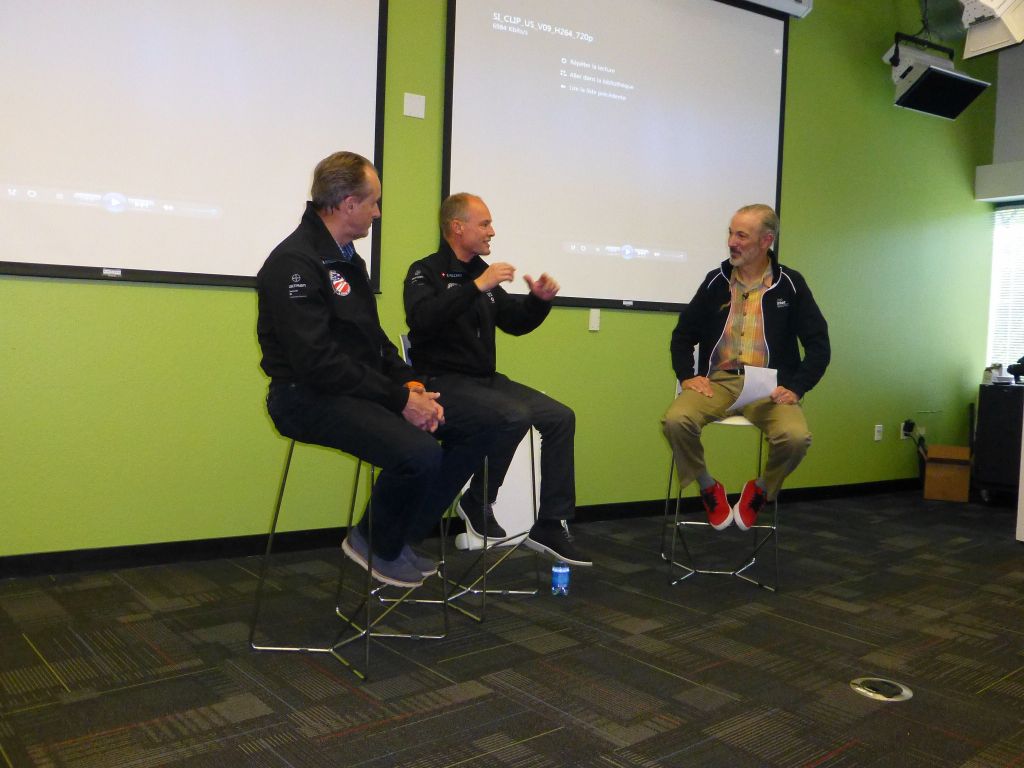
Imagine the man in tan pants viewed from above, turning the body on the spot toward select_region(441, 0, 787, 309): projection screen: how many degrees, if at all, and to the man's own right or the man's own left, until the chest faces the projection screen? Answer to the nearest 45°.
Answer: approximately 135° to the man's own right

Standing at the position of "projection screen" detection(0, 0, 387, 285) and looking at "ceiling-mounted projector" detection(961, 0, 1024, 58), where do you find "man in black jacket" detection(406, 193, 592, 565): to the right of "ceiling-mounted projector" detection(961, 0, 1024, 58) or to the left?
right

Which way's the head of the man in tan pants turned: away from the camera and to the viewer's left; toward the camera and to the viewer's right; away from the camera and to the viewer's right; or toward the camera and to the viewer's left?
toward the camera and to the viewer's left

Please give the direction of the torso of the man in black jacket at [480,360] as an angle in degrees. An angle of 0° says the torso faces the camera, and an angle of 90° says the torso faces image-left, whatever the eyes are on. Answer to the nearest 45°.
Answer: approximately 315°

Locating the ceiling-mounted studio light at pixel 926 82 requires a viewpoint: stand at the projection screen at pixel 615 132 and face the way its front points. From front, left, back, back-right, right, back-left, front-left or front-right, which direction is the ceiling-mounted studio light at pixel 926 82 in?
left

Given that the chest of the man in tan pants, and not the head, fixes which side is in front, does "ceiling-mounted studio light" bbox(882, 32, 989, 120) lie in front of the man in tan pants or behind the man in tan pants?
behind

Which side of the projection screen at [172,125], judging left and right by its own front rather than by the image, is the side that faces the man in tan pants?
left

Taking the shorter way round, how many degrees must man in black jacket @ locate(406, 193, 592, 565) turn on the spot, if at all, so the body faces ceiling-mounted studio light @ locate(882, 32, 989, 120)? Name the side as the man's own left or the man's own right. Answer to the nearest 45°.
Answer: approximately 90° to the man's own left

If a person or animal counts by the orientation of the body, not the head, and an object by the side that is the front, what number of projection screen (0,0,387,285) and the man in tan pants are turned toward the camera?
2

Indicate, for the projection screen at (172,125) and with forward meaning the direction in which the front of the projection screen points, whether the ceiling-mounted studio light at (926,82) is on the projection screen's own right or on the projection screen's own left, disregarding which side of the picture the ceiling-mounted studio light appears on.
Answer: on the projection screen's own left

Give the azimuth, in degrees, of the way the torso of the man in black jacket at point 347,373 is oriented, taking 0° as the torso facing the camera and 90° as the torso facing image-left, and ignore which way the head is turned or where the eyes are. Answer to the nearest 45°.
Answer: approximately 315°
